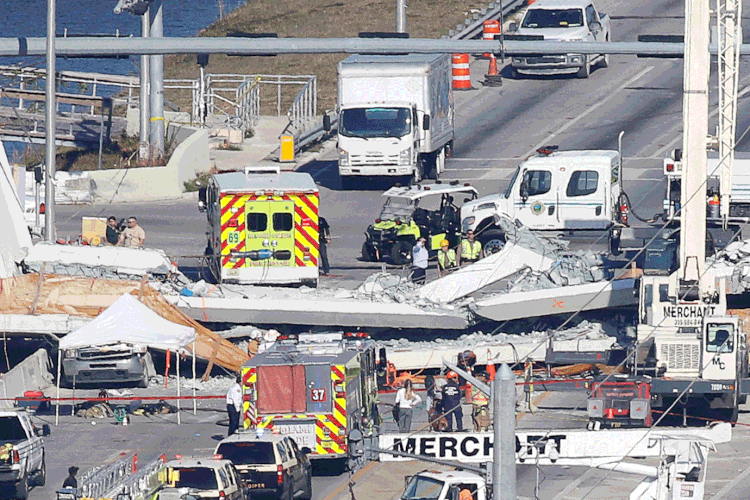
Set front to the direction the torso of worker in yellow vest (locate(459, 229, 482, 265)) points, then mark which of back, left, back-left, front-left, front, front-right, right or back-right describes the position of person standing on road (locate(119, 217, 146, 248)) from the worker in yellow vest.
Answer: right

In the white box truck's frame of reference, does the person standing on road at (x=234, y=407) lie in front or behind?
in front

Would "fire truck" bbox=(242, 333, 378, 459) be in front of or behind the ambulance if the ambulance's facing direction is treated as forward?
behind

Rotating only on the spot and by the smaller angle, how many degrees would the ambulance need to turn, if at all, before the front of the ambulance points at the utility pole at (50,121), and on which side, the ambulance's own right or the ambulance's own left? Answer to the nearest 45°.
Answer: approximately 90° to the ambulance's own left

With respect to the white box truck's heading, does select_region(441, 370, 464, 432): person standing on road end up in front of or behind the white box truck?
in front

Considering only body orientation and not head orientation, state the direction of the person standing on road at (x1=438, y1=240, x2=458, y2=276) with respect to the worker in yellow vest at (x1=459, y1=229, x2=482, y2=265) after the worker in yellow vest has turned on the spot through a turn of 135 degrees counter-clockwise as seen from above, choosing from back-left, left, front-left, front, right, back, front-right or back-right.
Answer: back

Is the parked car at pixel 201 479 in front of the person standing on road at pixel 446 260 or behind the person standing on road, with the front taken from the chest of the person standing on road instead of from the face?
in front

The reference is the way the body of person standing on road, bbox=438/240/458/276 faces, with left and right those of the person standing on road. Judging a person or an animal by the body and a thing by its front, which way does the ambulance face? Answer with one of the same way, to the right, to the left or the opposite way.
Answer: the opposite way

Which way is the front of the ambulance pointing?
away from the camera

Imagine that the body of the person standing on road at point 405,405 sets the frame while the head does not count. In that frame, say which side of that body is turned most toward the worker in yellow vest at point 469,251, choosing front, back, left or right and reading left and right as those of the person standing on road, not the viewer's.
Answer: front

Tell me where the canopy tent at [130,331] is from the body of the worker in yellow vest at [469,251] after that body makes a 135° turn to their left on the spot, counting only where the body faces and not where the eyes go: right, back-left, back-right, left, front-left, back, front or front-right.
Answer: back

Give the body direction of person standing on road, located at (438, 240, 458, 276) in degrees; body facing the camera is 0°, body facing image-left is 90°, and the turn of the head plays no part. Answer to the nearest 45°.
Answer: approximately 0°

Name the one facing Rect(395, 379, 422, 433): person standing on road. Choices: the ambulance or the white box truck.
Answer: the white box truck
